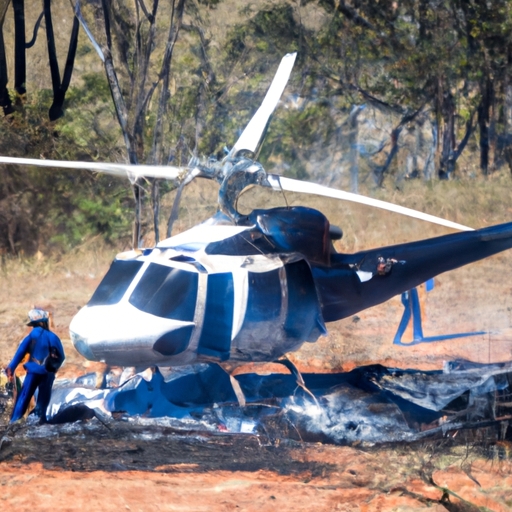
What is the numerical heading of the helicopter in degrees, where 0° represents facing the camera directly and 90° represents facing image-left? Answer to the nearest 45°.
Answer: approximately 45°

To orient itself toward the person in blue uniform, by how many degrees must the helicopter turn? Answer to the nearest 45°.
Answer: approximately 45° to its right
